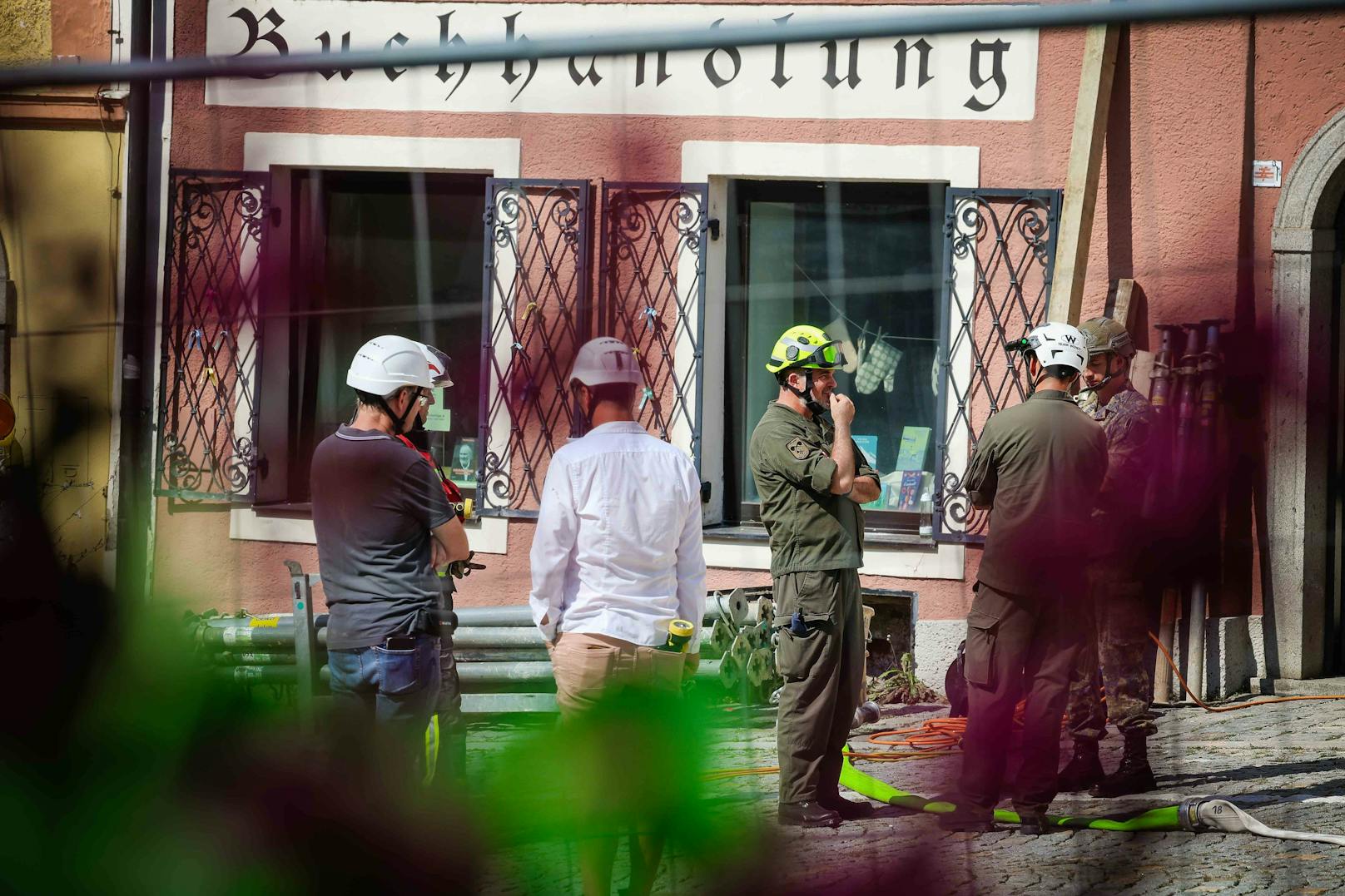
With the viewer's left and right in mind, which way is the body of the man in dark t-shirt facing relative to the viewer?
facing away from the viewer and to the right of the viewer

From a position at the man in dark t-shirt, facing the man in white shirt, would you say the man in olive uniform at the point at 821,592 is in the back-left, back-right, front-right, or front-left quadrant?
front-left

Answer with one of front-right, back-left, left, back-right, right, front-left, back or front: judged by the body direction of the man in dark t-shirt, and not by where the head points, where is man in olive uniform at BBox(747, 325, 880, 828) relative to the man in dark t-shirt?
front

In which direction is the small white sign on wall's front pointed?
toward the camera

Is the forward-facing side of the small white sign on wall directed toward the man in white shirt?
no

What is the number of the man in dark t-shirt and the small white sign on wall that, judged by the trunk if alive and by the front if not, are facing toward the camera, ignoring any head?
1

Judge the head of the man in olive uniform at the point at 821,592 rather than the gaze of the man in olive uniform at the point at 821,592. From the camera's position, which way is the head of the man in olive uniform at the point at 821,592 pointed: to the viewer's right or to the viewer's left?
to the viewer's right

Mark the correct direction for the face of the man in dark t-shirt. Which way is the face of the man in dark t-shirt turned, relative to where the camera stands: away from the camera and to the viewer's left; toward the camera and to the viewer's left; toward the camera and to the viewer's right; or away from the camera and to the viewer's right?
away from the camera and to the viewer's right

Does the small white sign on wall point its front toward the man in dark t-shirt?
no

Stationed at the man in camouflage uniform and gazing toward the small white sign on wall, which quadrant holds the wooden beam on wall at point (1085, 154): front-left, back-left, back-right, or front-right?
front-left

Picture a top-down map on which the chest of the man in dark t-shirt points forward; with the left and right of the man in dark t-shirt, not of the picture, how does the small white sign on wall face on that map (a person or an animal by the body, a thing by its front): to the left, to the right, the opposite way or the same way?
the opposite way
